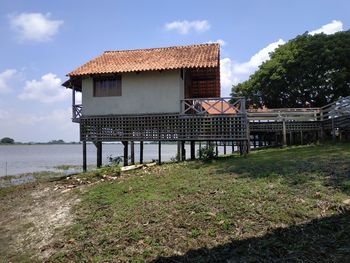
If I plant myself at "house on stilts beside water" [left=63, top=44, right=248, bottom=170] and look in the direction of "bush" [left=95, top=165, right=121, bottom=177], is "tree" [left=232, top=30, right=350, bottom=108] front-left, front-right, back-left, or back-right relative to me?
back-left

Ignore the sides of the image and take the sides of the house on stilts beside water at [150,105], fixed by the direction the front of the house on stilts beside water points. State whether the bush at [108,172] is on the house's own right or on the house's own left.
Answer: on the house's own right
